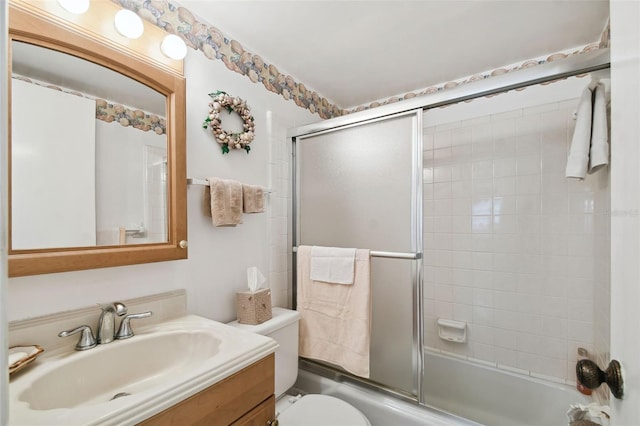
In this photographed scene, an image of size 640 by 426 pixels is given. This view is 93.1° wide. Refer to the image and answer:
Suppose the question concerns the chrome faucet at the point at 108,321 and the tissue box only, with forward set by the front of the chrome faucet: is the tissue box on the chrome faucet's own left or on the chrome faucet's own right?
on the chrome faucet's own left

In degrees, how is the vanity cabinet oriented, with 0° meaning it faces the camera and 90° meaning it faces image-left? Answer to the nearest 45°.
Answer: approximately 315°

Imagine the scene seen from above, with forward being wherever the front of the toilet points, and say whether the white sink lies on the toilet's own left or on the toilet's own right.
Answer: on the toilet's own right

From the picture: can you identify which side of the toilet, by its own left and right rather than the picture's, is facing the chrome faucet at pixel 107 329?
right

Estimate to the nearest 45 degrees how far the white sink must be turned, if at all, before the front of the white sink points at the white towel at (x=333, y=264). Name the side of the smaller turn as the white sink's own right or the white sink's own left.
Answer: approximately 45° to the white sink's own left

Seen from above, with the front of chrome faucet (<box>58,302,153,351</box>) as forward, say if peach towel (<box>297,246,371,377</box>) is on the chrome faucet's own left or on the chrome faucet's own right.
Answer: on the chrome faucet's own left
